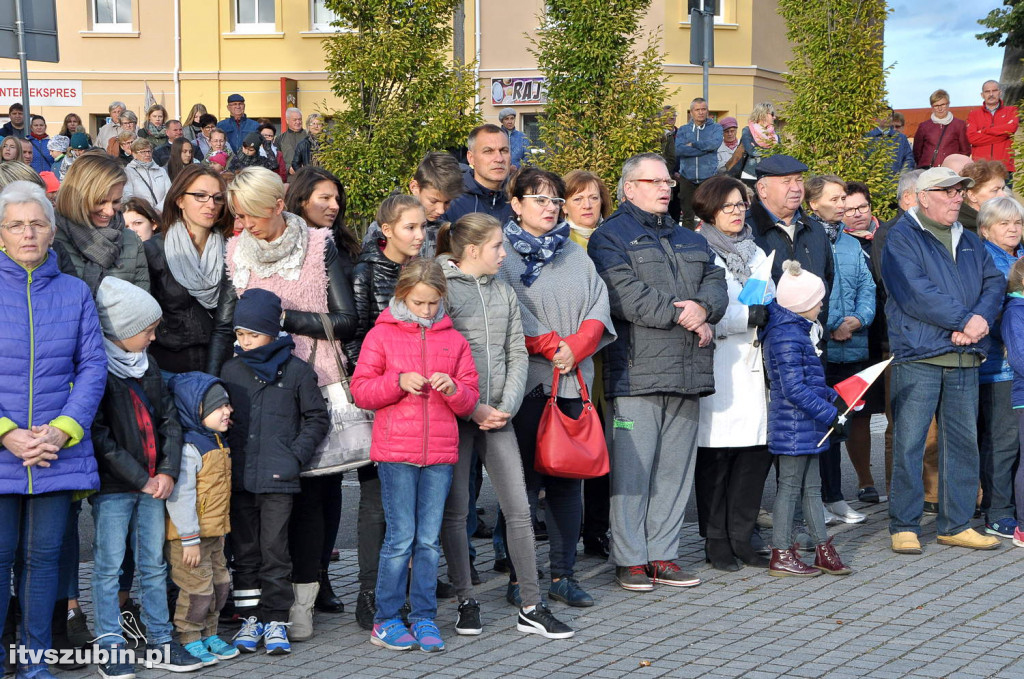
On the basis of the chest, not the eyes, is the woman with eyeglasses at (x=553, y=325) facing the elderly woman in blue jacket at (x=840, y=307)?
no

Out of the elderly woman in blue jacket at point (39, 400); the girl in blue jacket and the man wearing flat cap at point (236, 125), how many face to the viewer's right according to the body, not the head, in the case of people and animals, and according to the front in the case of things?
1

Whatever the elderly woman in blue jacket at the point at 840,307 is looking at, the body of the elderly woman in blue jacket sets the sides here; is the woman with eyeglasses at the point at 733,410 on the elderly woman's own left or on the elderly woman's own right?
on the elderly woman's own right

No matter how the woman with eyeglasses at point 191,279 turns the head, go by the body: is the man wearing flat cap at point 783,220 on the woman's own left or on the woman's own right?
on the woman's own left

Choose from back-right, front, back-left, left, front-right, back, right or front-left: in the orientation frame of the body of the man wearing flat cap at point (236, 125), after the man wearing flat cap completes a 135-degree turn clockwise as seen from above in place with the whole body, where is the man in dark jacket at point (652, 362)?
back-left

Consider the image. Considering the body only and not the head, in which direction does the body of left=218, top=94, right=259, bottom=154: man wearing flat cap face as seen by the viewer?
toward the camera

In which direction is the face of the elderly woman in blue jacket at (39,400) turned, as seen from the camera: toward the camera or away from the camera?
toward the camera

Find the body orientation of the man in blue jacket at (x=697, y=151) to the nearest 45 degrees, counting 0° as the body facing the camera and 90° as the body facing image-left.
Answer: approximately 0°

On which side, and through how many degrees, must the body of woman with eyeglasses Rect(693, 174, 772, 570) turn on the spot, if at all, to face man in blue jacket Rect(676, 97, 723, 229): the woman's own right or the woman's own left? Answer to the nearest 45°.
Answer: approximately 135° to the woman's own left

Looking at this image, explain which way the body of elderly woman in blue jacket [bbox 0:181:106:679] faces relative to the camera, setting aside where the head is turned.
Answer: toward the camera

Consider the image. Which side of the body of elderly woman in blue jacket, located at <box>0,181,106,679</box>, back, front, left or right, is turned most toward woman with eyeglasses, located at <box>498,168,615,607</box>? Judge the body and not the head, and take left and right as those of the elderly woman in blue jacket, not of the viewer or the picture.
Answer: left

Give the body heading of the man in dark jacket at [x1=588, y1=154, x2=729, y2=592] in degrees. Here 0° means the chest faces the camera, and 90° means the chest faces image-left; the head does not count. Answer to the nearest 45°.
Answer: approximately 315°

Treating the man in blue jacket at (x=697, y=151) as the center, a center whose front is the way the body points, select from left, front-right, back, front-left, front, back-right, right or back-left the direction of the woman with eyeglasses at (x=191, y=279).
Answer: front

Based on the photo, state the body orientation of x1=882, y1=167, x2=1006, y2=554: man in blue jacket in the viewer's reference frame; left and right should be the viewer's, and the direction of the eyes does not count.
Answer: facing the viewer and to the right of the viewer

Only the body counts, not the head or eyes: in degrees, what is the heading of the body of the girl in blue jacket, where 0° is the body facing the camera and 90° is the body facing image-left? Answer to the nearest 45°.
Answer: approximately 270°

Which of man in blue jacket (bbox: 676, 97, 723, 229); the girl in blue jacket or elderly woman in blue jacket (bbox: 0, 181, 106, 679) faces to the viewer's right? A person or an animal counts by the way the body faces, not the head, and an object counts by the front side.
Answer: the girl in blue jacket

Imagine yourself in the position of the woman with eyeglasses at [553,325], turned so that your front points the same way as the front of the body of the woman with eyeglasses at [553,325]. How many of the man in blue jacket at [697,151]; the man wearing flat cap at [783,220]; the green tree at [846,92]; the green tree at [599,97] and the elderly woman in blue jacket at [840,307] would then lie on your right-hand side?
0

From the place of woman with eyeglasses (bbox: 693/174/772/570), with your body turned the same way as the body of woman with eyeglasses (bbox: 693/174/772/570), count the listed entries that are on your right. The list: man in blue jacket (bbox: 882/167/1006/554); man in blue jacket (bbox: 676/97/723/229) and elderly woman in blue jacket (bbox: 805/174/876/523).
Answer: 0

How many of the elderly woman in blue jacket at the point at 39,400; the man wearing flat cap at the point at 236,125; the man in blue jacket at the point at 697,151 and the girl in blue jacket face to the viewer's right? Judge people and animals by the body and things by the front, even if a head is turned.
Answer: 1

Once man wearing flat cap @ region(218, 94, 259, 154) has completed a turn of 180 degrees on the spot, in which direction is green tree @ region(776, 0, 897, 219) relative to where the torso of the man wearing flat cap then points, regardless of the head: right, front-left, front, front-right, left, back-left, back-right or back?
back-right

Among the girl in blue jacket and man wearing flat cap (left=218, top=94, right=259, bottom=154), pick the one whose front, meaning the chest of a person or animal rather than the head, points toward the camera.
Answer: the man wearing flat cap

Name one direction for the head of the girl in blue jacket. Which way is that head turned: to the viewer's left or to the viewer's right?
to the viewer's right

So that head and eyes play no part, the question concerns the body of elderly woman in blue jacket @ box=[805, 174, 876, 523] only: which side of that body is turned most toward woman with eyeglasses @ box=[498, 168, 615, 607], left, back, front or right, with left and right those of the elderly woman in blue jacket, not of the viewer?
right
